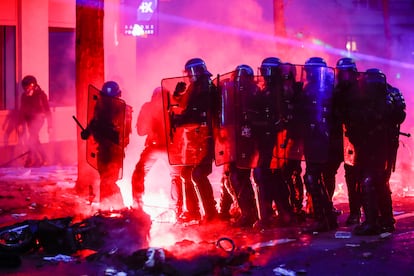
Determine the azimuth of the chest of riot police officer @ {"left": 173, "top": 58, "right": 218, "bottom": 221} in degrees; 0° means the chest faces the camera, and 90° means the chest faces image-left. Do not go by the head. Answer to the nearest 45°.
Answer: approximately 90°

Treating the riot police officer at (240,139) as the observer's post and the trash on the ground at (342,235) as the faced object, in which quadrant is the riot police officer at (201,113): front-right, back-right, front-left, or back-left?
back-right

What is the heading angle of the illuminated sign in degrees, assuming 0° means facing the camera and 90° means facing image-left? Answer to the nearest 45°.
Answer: approximately 0°

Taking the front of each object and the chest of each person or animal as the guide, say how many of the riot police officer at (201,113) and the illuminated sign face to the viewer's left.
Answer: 1

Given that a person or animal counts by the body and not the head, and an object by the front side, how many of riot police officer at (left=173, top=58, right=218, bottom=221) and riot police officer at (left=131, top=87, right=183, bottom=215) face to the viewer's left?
2
